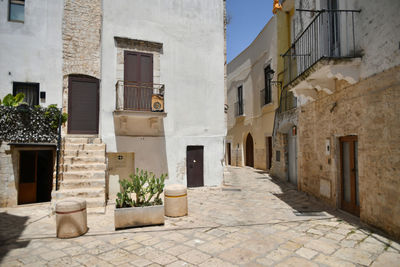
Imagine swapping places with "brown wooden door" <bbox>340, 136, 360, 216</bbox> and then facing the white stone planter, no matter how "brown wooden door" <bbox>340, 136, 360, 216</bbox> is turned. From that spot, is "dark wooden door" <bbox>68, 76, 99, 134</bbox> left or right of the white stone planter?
right

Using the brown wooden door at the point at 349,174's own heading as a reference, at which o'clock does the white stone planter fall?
The white stone planter is roughly at 12 o'clock from the brown wooden door.

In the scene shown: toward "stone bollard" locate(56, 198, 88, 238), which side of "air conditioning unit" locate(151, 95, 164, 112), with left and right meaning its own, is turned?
front

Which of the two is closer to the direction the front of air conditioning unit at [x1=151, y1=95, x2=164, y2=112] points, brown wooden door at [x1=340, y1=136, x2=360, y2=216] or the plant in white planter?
the plant in white planter

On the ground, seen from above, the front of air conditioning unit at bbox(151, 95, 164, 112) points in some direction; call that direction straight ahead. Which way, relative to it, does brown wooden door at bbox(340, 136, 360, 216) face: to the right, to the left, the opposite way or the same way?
to the right

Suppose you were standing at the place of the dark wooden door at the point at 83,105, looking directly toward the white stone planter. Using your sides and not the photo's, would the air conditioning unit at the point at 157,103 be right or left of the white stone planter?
left

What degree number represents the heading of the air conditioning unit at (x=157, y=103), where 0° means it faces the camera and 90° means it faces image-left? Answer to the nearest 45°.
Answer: approximately 0°

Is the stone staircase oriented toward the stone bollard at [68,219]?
yes

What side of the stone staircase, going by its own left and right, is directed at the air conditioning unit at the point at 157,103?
left

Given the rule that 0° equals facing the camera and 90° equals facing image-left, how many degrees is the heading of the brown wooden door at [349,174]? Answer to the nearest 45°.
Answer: approximately 45°

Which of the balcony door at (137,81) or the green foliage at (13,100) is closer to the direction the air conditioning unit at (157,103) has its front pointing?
the green foliage

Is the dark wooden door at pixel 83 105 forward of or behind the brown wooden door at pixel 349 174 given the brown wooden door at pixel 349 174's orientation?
forward
